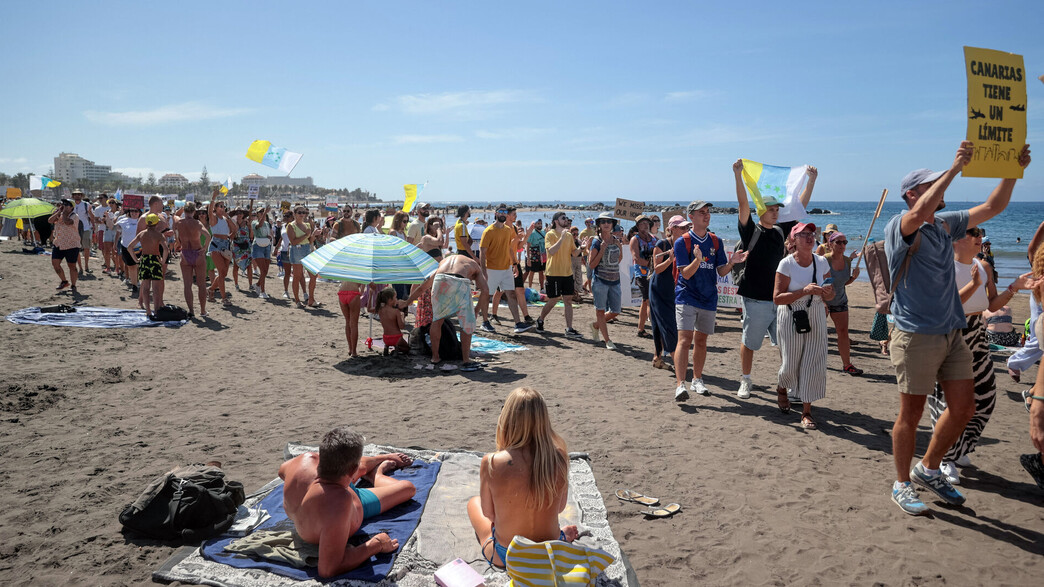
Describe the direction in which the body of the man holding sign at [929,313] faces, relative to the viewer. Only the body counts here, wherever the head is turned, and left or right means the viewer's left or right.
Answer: facing the viewer and to the right of the viewer

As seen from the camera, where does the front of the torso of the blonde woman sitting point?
away from the camera

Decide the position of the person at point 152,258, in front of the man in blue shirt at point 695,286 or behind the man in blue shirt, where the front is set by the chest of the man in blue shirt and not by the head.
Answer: behind

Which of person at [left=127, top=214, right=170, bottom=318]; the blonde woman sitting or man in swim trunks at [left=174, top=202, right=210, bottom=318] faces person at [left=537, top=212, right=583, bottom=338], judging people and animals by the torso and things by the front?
the blonde woman sitting

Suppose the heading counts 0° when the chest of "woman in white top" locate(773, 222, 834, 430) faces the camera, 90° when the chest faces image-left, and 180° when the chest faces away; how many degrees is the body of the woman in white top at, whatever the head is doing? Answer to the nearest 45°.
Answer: approximately 315°

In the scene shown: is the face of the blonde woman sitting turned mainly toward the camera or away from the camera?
away from the camera
